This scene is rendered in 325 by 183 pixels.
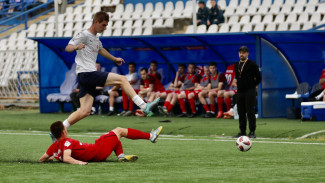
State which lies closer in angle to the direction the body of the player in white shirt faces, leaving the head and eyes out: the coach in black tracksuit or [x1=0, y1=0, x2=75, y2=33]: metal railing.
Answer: the coach in black tracksuit

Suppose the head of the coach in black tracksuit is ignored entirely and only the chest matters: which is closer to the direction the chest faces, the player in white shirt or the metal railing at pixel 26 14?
the player in white shirt

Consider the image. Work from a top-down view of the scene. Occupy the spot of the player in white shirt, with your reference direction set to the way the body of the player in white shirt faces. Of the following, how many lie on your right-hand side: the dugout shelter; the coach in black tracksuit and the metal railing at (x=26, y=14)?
0

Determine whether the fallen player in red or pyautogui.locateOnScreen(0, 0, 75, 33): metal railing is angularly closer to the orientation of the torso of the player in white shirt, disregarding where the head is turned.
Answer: the fallen player in red

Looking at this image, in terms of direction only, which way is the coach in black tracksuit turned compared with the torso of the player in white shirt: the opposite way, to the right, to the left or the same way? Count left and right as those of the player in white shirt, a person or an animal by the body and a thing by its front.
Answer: to the right

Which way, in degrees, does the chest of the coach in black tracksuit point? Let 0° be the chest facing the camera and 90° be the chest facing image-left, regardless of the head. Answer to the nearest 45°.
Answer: approximately 45°

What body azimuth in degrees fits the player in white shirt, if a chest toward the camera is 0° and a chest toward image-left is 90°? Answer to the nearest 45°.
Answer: approximately 315°

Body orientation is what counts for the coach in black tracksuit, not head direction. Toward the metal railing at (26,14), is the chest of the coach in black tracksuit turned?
no

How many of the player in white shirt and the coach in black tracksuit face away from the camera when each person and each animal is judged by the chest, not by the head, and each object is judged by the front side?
0

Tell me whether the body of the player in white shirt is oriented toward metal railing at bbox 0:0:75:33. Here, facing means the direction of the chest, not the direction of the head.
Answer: no

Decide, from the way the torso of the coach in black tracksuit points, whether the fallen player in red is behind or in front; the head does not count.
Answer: in front
